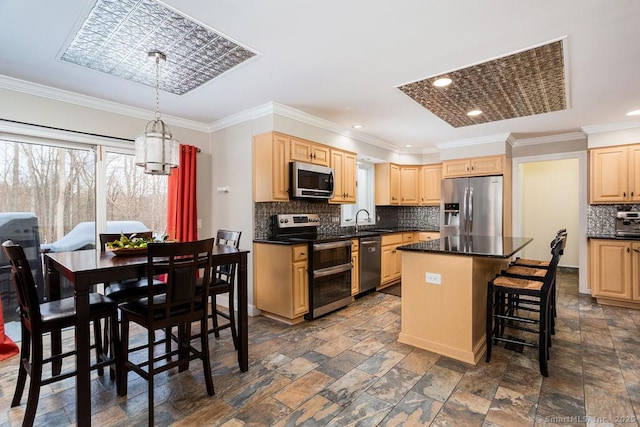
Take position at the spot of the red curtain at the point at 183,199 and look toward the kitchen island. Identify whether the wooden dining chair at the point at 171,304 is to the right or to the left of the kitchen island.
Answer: right

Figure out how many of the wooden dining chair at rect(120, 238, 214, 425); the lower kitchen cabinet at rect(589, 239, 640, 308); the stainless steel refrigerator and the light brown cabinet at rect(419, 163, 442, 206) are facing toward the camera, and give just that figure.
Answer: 3

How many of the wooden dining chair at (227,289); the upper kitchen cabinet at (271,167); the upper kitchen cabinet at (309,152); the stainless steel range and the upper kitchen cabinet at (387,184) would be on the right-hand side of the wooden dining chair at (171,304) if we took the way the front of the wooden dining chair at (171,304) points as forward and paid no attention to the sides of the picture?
5

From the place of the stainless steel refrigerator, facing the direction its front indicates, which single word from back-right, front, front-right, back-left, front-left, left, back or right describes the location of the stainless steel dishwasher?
front-right

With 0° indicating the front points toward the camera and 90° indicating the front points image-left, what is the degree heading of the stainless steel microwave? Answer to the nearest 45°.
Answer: approximately 315°

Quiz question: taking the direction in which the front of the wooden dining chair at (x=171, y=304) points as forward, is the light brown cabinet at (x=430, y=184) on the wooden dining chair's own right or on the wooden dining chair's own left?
on the wooden dining chair's own right

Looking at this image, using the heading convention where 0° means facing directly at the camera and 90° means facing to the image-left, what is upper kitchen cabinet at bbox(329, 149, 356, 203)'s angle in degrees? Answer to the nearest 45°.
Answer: approximately 315°

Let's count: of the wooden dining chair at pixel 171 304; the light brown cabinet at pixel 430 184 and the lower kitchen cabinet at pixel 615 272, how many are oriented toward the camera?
2

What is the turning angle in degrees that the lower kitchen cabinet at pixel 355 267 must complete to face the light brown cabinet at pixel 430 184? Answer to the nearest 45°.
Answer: approximately 90° to its left

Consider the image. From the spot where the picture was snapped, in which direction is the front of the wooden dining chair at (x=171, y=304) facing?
facing away from the viewer and to the left of the viewer

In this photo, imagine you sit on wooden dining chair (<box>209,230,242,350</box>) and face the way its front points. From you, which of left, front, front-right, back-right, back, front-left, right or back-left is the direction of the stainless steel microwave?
back

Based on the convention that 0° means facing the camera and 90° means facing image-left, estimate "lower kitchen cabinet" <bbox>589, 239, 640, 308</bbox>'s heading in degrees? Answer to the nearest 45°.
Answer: approximately 0°

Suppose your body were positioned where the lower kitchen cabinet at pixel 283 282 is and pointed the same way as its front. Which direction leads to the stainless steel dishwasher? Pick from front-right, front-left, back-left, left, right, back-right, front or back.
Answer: left
